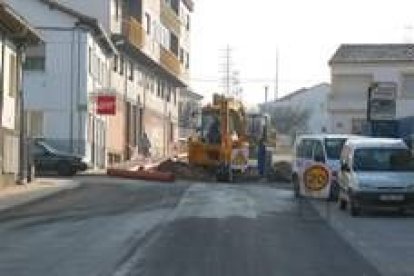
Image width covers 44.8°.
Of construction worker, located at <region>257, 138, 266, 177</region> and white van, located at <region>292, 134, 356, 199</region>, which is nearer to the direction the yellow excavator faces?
the white van

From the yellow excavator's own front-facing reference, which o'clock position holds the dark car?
The dark car is roughly at 3 o'clock from the yellow excavator.

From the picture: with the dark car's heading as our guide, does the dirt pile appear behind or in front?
in front

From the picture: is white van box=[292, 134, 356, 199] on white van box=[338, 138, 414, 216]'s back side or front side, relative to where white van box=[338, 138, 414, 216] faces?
on the back side

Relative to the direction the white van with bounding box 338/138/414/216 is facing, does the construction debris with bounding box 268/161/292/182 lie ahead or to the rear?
to the rear

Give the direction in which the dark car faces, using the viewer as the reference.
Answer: facing to the right of the viewer
